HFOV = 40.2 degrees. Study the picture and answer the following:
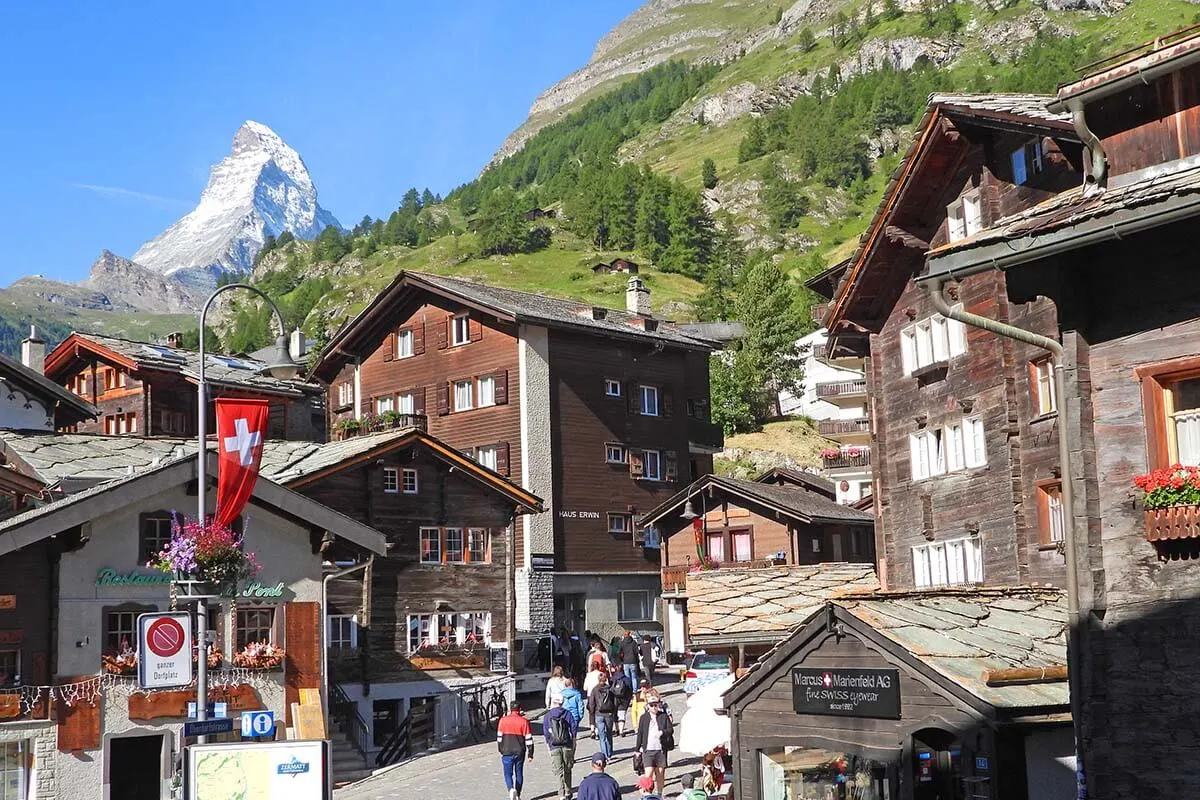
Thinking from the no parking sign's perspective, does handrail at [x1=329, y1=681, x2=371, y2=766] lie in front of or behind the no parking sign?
behind

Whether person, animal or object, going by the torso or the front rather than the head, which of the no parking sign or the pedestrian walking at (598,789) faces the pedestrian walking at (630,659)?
the pedestrian walking at (598,789)

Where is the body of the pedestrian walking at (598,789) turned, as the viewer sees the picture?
away from the camera

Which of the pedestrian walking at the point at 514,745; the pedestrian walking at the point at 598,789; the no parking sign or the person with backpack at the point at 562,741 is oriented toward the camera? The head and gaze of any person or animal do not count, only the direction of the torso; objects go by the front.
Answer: the no parking sign

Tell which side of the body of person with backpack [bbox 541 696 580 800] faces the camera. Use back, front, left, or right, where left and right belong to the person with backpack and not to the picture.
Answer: back

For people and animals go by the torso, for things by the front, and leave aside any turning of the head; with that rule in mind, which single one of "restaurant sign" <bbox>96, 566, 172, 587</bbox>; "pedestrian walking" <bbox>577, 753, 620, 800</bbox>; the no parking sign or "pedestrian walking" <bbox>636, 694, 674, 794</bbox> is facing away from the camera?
"pedestrian walking" <bbox>577, 753, 620, 800</bbox>

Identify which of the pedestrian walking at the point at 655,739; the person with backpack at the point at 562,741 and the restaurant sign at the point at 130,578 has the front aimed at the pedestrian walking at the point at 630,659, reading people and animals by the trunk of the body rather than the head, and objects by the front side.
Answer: the person with backpack

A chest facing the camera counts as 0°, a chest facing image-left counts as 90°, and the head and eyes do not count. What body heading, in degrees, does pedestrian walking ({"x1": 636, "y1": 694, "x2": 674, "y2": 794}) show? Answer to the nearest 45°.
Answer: approximately 0°

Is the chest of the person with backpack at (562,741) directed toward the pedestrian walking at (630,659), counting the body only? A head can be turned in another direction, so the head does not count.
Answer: yes

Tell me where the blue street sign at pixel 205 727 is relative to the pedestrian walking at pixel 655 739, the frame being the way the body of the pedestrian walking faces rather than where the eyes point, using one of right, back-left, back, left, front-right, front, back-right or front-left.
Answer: front-right

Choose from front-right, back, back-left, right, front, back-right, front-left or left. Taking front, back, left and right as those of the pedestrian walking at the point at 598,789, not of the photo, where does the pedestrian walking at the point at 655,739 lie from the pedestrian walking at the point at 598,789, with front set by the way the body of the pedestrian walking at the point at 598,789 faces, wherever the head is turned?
front

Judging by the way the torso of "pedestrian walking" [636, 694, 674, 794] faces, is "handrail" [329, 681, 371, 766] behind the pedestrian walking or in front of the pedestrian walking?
behind

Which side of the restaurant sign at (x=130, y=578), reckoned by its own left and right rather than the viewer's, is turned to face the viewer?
front

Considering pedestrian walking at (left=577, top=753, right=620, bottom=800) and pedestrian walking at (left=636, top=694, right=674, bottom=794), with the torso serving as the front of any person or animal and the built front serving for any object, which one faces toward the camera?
pedestrian walking at (left=636, top=694, right=674, bottom=794)

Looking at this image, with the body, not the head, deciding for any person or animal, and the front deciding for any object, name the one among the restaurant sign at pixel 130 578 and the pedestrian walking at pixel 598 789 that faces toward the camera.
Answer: the restaurant sign
